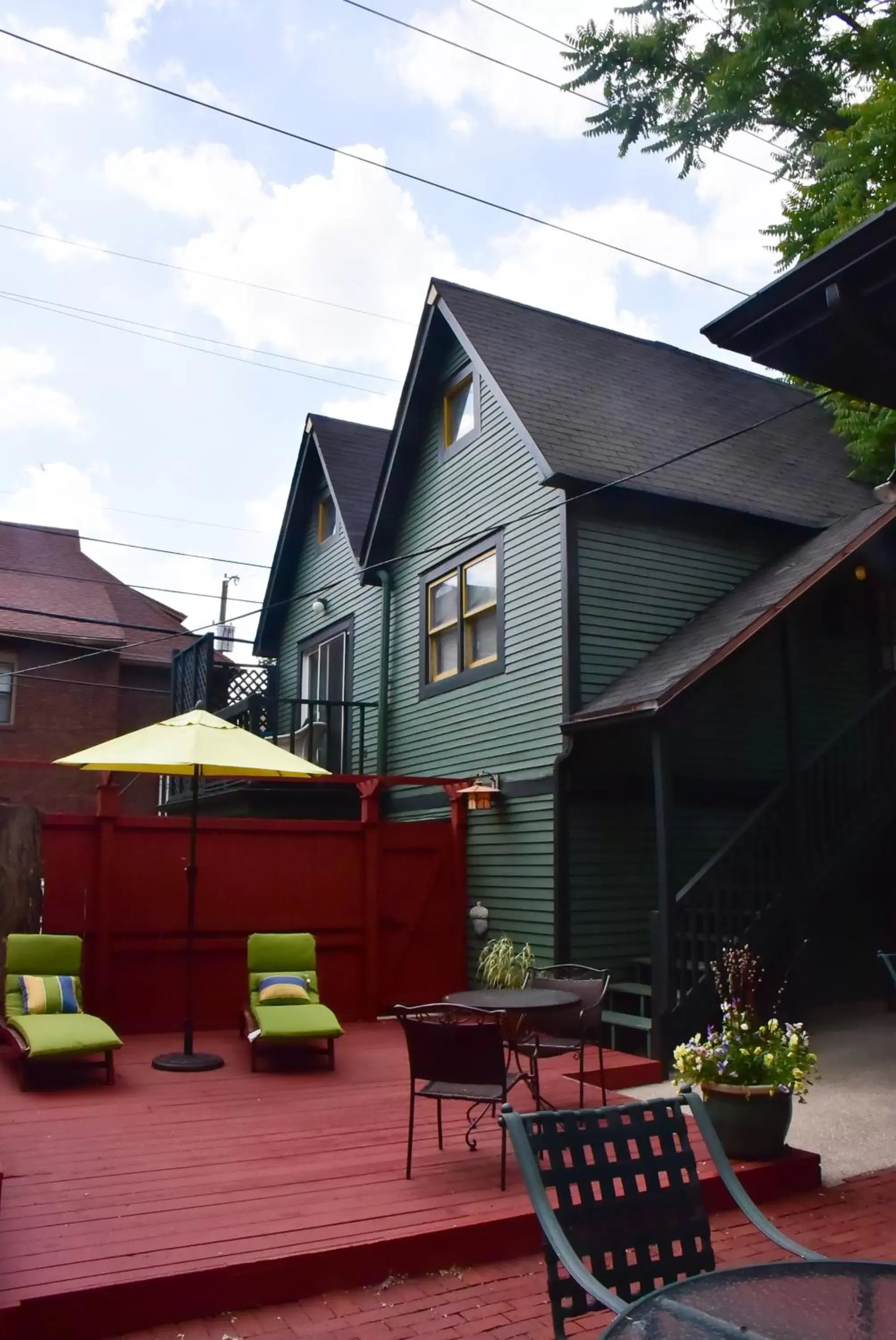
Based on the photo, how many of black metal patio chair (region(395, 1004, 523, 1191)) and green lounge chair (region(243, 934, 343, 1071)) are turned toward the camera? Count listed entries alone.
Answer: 1

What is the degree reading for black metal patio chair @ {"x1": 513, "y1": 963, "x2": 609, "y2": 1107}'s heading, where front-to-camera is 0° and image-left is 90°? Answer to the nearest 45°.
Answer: approximately 45°

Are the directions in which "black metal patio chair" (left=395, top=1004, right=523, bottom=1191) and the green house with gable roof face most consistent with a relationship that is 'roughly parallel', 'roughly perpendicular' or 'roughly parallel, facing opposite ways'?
roughly parallel, facing opposite ways

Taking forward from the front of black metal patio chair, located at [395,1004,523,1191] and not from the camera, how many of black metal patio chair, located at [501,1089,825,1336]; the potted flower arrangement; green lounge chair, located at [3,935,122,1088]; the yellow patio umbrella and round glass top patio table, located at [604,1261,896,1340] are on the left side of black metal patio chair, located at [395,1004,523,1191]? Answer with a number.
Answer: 2

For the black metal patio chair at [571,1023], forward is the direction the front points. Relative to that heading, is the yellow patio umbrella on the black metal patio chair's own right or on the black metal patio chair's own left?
on the black metal patio chair's own right

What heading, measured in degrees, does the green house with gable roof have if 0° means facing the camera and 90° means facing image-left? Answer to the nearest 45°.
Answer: approximately 45°

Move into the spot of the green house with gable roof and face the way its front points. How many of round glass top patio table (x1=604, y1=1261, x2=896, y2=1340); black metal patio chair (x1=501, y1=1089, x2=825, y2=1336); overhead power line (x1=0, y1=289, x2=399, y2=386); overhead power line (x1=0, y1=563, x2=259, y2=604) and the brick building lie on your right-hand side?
3

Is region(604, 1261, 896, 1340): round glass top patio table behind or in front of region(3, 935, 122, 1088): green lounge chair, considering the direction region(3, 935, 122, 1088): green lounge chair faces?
in front

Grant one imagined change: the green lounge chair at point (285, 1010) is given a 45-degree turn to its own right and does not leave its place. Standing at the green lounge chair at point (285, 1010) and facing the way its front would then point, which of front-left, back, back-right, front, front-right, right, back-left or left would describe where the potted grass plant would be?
back

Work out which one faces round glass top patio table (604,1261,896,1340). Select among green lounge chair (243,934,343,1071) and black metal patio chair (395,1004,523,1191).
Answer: the green lounge chair

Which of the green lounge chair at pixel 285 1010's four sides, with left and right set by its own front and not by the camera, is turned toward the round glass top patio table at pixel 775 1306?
front

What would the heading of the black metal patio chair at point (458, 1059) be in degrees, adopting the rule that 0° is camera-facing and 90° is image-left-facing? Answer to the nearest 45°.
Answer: approximately 225°

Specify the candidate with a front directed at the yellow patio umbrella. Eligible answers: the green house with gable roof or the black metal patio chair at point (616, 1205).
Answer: the green house with gable roof

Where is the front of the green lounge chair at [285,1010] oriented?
toward the camera
